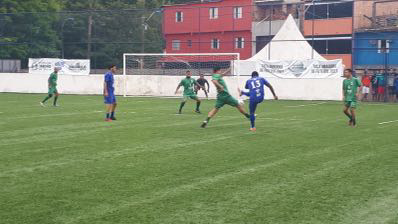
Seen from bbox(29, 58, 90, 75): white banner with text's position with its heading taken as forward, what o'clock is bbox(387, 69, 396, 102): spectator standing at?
The spectator standing is roughly at 10 o'clock from the white banner with text.

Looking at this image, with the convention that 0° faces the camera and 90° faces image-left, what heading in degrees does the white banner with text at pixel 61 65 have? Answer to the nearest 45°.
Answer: approximately 0°

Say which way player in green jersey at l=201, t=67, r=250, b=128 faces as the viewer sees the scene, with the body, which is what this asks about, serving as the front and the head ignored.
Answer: to the viewer's right

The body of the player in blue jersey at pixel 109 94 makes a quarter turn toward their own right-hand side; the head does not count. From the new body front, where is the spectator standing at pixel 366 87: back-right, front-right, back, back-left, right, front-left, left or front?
back-left

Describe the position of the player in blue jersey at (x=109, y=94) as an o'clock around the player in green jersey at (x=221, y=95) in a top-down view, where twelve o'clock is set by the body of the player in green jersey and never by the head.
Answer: The player in blue jersey is roughly at 7 o'clock from the player in green jersey.

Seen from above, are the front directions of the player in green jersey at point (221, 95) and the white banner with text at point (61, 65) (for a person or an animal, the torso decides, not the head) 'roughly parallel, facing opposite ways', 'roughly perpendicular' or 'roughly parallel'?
roughly perpendicular

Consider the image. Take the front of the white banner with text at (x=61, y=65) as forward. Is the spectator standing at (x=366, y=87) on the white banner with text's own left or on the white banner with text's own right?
on the white banner with text's own left

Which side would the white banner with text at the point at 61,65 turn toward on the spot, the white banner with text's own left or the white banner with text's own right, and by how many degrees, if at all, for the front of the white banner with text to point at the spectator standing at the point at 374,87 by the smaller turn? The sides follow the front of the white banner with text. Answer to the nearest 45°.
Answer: approximately 45° to the white banner with text's own left
